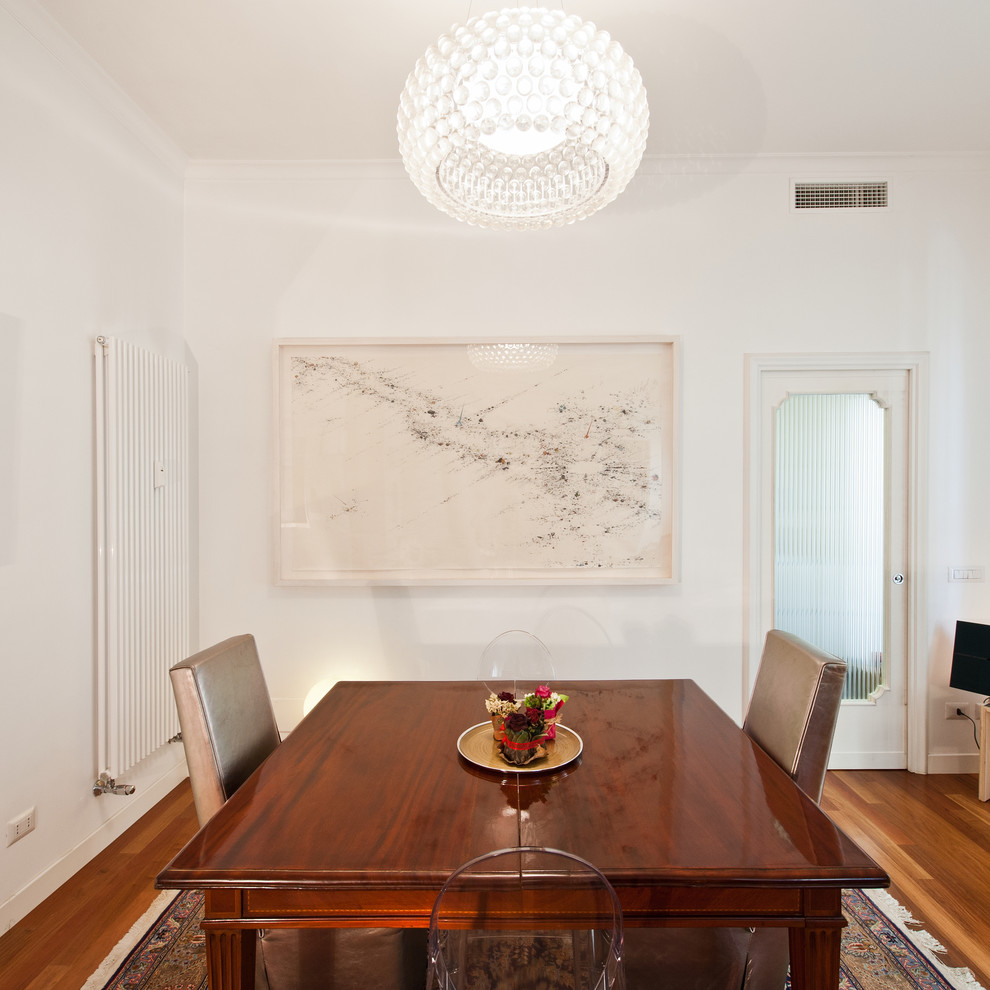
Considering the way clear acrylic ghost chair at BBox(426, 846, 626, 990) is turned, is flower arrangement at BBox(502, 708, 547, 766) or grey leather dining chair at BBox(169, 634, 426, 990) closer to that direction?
the flower arrangement

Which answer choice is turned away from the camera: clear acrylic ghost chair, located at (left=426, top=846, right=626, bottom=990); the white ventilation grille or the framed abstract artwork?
the clear acrylic ghost chair

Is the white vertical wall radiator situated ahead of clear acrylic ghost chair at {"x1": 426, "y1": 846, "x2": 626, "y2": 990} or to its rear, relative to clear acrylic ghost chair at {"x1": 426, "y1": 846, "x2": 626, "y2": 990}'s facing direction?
ahead

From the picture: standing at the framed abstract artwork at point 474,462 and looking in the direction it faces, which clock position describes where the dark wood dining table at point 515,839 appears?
The dark wood dining table is roughly at 12 o'clock from the framed abstract artwork.

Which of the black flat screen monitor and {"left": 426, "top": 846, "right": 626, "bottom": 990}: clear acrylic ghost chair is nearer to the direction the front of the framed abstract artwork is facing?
the clear acrylic ghost chair

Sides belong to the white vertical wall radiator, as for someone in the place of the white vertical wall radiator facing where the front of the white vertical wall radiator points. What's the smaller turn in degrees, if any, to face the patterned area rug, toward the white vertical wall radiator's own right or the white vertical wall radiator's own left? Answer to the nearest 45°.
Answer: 0° — it already faces it

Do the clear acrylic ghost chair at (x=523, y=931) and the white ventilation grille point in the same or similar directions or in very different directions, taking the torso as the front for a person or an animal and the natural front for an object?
very different directions

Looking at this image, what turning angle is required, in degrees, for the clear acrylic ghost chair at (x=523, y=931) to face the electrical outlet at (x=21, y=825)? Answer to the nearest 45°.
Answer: approximately 45° to its left

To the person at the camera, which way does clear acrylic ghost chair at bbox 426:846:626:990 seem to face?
facing away from the viewer

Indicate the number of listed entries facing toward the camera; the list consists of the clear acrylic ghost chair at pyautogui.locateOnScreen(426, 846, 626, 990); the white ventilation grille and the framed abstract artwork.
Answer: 2

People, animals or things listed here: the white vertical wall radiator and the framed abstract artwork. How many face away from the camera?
0

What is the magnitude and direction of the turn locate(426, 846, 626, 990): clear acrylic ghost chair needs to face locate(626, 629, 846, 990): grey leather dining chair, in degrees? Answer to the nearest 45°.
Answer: approximately 45° to its right

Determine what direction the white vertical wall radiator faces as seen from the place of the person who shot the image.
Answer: facing the viewer and to the right of the viewer

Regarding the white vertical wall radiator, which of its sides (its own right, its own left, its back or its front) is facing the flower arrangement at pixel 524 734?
front

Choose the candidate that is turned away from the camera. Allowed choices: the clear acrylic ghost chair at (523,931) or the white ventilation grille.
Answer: the clear acrylic ghost chair
